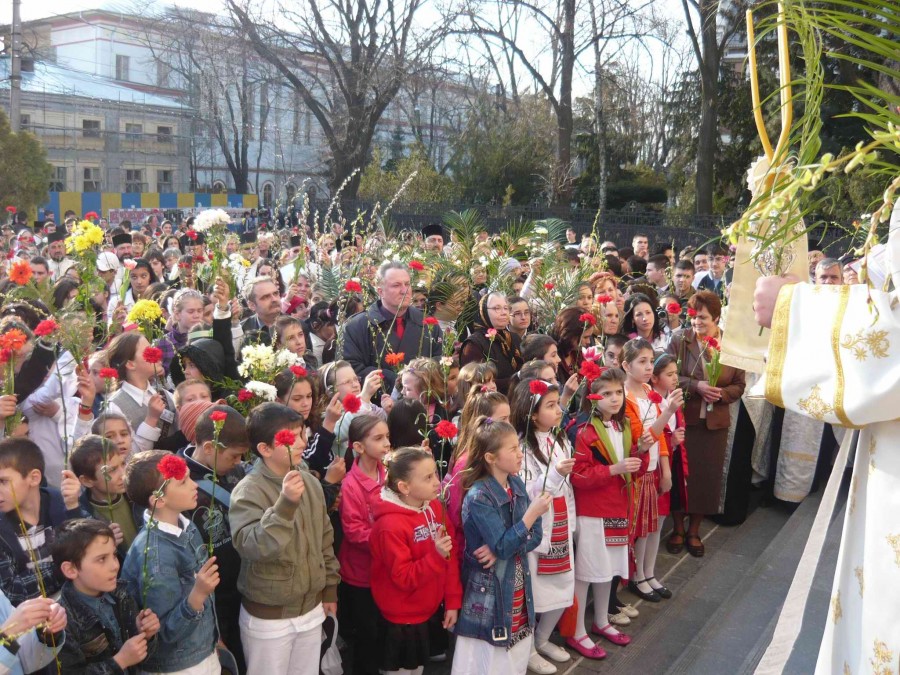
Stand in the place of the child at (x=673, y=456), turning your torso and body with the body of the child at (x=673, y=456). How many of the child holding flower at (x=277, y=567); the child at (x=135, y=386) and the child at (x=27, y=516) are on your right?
3

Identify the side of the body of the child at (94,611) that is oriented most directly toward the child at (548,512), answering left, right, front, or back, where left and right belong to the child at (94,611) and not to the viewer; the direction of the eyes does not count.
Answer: left

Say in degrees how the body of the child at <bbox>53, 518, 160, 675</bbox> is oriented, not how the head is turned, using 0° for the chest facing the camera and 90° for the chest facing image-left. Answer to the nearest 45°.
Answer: approximately 315°

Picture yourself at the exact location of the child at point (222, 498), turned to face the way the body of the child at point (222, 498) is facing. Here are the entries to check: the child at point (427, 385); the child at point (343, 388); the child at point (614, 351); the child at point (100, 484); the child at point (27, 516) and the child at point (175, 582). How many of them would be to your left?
3

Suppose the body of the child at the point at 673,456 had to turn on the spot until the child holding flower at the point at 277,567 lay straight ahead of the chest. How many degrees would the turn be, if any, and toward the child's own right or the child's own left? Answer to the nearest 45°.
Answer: approximately 90° to the child's own right

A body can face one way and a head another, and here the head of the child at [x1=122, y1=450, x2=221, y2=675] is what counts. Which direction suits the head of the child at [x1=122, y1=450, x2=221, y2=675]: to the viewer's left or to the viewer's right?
to the viewer's right

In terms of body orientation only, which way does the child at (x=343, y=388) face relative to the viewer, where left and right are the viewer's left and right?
facing the viewer and to the right of the viewer

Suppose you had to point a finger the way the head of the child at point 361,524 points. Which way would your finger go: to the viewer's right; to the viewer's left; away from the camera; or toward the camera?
to the viewer's right

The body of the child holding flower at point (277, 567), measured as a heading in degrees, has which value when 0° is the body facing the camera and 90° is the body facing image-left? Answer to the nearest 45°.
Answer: approximately 315°

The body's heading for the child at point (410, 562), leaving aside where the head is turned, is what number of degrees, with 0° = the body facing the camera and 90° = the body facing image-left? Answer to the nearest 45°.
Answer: approximately 315°

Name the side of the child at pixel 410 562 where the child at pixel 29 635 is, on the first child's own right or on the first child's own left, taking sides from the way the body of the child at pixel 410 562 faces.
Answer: on the first child's own right

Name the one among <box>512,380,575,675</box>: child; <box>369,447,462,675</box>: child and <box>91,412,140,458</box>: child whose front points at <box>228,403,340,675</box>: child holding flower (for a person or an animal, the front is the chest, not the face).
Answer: <box>91,412,140,458</box>: child

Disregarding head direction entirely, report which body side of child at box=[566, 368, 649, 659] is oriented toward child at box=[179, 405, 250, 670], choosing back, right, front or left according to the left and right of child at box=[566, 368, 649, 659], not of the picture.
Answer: right

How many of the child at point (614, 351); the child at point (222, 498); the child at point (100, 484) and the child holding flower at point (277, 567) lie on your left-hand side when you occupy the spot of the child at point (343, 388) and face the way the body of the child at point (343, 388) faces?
1
